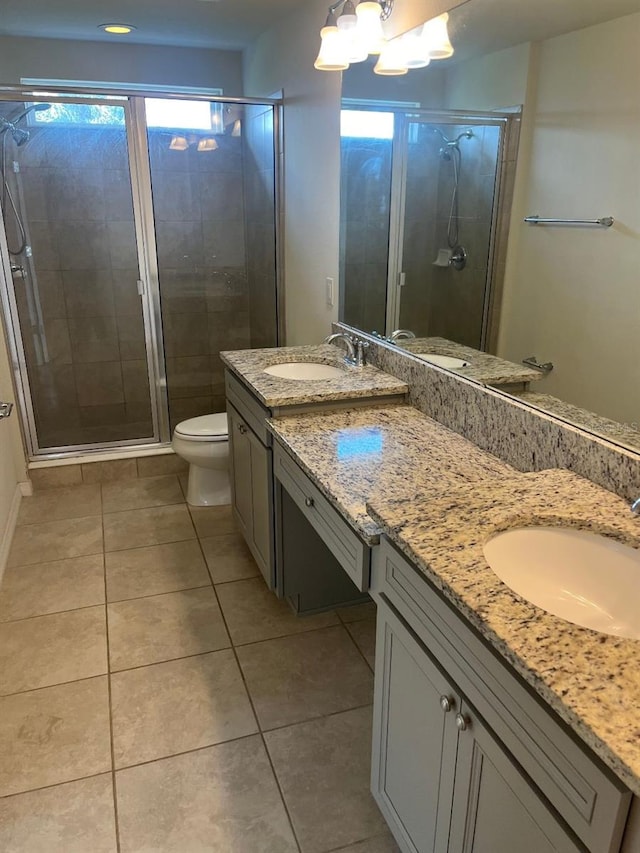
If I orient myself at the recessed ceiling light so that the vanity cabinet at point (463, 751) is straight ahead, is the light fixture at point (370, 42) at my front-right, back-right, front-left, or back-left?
front-left

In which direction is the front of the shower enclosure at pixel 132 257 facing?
toward the camera

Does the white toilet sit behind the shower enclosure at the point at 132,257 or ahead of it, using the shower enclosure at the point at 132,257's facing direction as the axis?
ahead

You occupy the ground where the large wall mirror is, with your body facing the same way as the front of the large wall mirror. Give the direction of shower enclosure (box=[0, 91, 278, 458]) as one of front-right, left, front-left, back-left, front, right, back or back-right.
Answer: right

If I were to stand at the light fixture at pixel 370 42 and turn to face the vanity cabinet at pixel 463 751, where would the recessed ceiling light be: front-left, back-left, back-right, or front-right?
back-right

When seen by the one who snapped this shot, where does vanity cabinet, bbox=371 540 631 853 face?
facing the viewer and to the left of the viewer

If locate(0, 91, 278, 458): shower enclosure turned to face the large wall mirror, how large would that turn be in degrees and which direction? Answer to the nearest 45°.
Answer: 0° — it already faces it

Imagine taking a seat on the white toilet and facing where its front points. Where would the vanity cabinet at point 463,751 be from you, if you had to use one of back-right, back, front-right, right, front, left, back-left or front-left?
left
